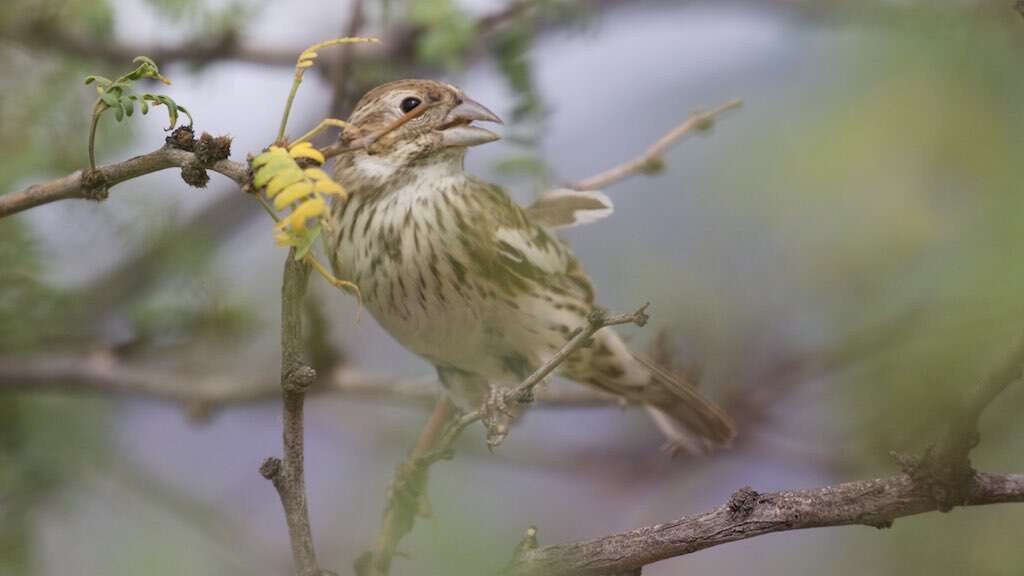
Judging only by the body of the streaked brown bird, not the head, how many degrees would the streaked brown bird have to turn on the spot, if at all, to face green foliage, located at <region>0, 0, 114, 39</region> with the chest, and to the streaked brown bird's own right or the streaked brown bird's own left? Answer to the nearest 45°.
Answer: approximately 45° to the streaked brown bird's own right

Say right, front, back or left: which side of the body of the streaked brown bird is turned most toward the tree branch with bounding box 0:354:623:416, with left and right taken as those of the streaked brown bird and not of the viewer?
right

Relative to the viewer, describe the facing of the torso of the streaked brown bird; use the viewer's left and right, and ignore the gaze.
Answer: facing the viewer and to the left of the viewer

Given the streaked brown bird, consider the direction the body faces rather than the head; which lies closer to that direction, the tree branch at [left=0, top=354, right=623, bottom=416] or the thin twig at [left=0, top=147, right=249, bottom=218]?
the thin twig

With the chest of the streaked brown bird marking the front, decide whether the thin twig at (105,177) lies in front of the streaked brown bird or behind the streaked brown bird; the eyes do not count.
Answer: in front
